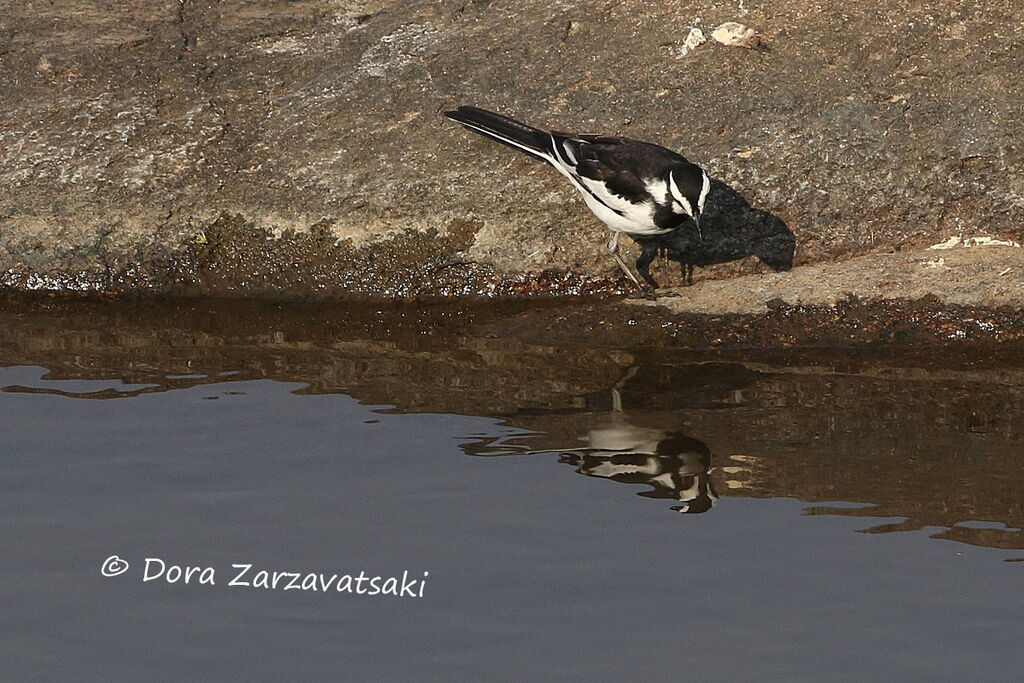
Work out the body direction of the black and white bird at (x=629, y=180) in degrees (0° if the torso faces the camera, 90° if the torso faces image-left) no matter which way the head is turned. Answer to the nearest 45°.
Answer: approximately 315°
